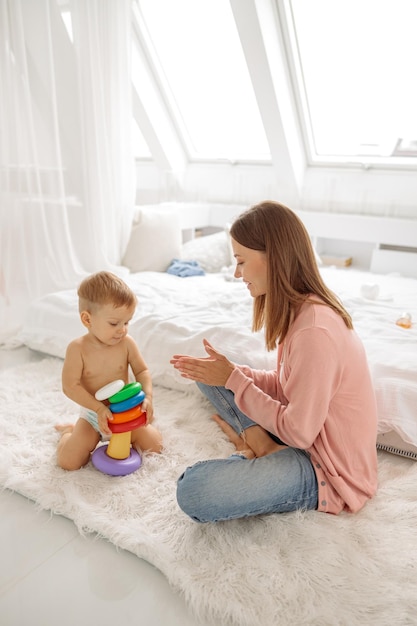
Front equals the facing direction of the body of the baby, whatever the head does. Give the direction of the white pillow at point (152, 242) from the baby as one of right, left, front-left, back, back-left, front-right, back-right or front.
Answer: back-left

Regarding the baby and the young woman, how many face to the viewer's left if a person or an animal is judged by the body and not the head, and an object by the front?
1

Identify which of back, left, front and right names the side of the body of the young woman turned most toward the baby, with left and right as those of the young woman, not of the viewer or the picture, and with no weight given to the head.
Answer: front

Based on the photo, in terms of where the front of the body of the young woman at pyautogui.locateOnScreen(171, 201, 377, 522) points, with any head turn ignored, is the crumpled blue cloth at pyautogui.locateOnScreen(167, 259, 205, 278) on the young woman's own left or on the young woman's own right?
on the young woman's own right

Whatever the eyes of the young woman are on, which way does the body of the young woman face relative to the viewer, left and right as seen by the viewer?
facing to the left of the viewer

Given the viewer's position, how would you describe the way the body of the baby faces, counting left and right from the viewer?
facing the viewer and to the right of the viewer

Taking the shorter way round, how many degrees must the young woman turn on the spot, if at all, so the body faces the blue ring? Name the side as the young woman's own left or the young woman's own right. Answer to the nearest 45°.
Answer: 0° — they already face it

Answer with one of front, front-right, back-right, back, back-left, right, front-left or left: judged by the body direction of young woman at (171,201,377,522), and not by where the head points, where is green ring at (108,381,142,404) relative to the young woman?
front

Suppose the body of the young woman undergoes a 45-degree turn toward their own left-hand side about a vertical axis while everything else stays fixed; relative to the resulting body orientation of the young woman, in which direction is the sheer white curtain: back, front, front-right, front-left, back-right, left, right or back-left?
right
